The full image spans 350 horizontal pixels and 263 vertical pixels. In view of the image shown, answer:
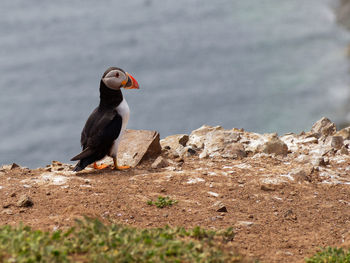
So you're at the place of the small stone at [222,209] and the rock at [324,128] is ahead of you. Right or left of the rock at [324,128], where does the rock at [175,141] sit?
left

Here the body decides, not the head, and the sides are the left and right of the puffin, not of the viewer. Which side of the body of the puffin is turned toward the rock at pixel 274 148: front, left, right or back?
front

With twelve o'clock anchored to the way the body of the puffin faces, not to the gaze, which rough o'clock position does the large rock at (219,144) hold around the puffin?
The large rock is roughly at 11 o'clock from the puffin.

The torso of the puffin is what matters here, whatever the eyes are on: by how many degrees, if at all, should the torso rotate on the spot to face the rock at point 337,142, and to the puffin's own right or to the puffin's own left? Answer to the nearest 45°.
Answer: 0° — it already faces it

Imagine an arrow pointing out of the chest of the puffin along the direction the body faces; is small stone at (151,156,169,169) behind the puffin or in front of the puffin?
in front

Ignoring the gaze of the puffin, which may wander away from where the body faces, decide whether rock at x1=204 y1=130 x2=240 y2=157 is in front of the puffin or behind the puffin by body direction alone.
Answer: in front

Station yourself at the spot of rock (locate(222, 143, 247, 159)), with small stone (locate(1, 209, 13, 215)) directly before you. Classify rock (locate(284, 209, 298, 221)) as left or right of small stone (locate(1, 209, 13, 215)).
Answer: left

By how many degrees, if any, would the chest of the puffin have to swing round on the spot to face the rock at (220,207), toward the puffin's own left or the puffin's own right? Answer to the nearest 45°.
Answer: approximately 45° to the puffin's own right

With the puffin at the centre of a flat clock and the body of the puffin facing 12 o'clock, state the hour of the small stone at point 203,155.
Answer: The small stone is roughly at 11 o'clock from the puffin.

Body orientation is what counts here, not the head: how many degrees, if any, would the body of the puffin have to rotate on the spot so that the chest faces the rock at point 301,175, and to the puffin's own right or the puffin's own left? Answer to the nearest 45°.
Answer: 0° — it already faces it

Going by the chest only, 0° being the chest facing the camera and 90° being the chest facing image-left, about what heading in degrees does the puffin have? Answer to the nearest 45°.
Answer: approximately 270°

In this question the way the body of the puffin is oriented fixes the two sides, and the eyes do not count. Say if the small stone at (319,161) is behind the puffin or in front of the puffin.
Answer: in front

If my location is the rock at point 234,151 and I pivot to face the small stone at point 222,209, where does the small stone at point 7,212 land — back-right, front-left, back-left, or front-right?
front-right

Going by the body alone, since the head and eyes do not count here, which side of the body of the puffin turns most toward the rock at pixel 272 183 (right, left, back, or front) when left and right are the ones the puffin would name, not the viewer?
front

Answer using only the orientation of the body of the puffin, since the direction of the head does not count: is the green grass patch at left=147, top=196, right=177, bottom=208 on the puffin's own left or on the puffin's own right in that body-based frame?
on the puffin's own right

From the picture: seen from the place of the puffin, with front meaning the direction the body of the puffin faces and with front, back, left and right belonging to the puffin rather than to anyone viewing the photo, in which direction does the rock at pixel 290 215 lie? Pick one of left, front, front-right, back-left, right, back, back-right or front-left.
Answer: front-right

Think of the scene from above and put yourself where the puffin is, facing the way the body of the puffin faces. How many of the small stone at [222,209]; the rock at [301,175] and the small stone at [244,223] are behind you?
0

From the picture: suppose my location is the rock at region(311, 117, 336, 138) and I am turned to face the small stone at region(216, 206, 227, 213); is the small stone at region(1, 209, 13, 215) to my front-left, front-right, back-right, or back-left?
front-right
